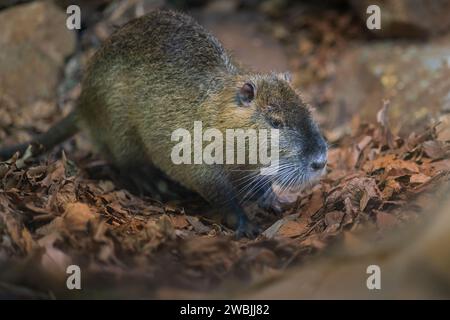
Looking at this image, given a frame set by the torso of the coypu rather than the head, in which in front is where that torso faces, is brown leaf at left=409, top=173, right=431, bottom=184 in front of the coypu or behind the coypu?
in front

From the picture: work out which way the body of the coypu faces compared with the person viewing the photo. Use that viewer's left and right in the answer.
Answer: facing to the right of the viewer

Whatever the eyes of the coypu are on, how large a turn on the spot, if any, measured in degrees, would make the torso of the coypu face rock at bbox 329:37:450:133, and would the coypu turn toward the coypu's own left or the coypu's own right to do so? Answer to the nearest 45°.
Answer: approximately 45° to the coypu's own left

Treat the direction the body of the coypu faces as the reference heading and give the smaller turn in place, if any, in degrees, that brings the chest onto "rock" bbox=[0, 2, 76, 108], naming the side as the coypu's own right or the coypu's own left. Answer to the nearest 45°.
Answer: approximately 135° to the coypu's own left

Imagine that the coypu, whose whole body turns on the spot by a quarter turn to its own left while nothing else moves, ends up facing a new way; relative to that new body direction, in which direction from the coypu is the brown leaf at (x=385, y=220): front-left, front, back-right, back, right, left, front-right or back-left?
back-right

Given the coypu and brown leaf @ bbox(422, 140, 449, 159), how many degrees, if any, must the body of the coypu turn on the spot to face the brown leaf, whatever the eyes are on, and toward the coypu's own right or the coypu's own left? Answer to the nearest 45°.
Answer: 0° — it already faces it
